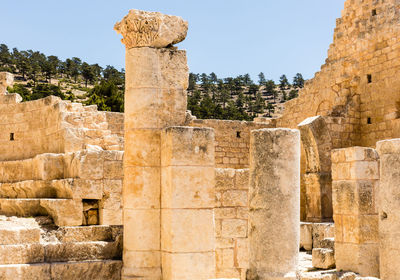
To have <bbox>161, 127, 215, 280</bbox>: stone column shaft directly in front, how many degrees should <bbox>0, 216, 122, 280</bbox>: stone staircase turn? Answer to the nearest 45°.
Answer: approximately 90° to its left

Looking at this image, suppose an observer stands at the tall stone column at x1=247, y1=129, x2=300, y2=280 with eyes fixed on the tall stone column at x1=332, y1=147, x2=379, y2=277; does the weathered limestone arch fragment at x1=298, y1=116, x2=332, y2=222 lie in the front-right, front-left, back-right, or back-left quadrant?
front-left

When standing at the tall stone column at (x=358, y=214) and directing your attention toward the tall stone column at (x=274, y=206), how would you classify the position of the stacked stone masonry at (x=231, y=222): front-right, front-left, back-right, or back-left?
front-right

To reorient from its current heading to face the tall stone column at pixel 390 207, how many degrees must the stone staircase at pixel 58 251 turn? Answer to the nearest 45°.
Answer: approximately 90° to its left

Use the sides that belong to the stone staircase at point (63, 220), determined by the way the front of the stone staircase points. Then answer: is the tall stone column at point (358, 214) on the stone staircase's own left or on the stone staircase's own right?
on the stone staircase's own left

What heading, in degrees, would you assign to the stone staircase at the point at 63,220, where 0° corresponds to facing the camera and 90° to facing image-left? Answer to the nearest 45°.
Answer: approximately 0°

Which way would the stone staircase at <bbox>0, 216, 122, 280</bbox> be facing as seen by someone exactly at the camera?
facing the viewer

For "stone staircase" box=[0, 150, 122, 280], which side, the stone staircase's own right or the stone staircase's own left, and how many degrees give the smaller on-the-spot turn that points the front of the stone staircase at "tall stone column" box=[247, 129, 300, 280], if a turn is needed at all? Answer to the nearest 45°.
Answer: approximately 45° to the stone staircase's own left

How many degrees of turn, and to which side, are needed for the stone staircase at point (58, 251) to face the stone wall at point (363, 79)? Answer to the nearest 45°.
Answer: approximately 135° to its left

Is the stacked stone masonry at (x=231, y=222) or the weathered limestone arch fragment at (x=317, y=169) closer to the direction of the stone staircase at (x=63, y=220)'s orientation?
the stacked stone masonry
